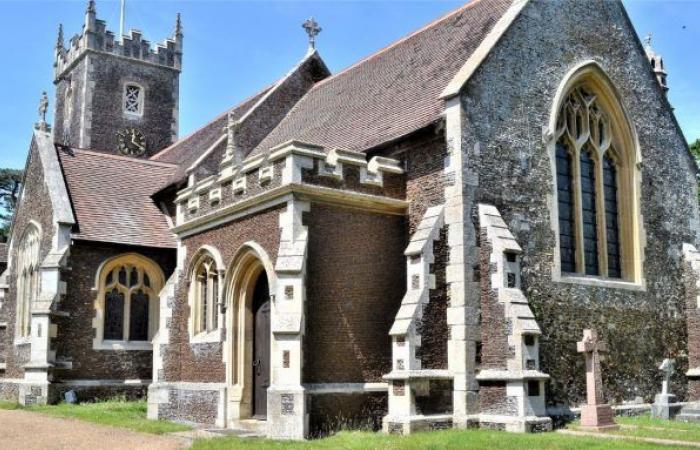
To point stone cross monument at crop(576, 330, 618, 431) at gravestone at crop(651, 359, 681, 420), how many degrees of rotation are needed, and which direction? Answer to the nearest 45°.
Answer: approximately 90° to its left

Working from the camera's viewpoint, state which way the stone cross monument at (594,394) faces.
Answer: facing the viewer and to the right of the viewer
